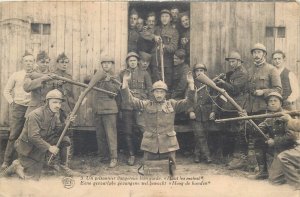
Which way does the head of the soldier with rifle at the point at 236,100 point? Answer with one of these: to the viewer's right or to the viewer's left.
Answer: to the viewer's left

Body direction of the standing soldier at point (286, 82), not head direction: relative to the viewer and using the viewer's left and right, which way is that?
facing the viewer and to the left of the viewer

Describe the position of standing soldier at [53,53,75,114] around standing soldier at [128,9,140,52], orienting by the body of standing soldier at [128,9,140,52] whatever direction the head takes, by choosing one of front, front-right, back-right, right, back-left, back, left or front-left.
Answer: right

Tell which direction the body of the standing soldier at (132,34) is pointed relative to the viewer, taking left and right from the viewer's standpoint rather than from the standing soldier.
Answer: facing the viewer

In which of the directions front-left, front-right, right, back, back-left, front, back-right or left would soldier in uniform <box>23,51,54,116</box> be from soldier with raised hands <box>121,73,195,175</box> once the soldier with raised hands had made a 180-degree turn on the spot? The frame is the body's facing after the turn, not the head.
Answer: left

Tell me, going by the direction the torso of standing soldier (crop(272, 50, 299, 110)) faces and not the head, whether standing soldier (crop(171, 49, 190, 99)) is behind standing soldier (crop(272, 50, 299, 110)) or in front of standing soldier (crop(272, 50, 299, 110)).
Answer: in front

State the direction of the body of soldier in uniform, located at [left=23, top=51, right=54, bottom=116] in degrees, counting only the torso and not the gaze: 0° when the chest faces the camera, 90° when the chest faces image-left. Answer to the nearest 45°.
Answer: approximately 315°

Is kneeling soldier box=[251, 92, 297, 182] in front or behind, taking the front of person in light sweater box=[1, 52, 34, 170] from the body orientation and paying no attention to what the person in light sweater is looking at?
in front

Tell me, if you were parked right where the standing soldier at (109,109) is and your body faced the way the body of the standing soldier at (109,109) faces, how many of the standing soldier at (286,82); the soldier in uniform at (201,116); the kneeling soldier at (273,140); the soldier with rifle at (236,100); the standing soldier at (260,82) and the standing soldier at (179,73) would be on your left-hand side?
6

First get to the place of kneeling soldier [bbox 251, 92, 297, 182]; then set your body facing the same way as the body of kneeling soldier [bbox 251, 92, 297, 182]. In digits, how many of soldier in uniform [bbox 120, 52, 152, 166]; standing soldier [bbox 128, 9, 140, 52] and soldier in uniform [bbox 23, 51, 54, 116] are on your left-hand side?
0

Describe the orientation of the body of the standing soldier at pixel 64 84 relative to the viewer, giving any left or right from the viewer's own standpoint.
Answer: facing the viewer and to the right of the viewer

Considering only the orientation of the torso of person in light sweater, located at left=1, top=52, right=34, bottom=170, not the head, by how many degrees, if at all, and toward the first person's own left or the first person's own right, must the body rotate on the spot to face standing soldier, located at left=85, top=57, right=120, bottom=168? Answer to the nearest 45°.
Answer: approximately 45° to the first person's own left
